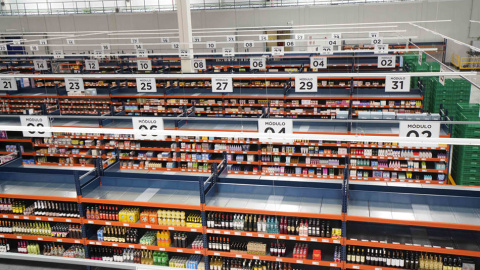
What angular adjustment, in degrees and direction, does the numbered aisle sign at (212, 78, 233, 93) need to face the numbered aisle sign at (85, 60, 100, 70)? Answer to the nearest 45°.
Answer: approximately 135° to its right

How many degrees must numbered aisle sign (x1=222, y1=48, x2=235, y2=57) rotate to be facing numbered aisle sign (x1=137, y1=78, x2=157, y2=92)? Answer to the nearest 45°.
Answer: approximately 45° to its right

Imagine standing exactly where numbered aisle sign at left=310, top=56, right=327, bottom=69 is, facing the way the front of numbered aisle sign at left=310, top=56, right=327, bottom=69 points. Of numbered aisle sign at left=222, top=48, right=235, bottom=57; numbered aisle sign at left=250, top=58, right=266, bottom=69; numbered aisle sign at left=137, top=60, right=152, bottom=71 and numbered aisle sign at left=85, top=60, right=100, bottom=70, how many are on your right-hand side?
4

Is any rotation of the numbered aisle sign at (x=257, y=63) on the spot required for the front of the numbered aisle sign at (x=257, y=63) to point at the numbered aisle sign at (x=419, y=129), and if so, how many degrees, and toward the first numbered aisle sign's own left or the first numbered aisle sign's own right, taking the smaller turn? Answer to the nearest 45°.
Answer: approximately 45° to the first numbered aisle sign's own left

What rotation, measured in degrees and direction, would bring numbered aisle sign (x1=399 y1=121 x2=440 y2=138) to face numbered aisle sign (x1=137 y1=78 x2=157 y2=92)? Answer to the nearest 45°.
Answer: approximately 90° to its right

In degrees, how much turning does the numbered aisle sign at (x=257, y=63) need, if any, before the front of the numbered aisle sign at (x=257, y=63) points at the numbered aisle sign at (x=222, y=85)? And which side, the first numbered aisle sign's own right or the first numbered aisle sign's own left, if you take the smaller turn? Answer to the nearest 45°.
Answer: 0° — it already faces it

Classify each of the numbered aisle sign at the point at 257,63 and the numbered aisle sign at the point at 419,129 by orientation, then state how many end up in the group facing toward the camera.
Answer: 2

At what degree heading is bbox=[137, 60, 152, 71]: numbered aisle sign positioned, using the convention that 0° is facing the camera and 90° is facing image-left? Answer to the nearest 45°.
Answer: approximately 0°

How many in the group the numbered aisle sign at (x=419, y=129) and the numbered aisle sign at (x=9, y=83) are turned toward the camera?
2

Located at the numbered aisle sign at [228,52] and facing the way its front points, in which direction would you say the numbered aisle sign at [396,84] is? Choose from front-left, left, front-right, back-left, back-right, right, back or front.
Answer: front-left

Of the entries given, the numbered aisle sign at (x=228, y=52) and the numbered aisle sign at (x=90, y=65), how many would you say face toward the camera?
2

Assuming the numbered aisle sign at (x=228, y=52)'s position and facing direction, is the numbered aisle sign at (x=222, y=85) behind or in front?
in front

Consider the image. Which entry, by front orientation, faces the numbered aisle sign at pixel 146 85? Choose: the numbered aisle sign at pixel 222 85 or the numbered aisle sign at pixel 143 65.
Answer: the numbered aisle sign at pixel 143 65
